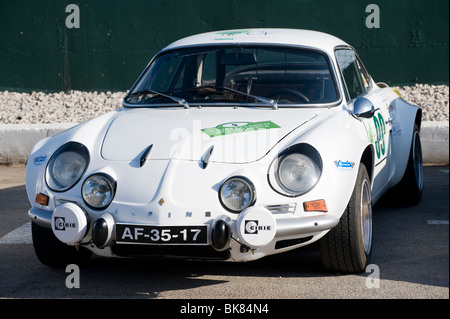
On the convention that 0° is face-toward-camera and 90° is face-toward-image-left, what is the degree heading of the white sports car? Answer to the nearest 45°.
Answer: approximately 45°
